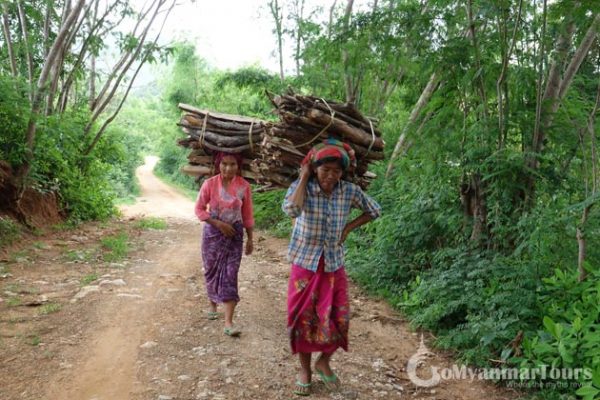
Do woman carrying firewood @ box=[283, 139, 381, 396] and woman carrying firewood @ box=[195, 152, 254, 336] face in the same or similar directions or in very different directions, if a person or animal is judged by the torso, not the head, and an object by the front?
same or similar directions

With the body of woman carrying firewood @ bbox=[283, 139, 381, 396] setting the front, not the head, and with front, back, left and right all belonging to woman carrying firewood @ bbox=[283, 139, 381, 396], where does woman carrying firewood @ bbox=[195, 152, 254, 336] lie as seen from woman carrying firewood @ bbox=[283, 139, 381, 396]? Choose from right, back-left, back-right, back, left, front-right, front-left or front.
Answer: back-right

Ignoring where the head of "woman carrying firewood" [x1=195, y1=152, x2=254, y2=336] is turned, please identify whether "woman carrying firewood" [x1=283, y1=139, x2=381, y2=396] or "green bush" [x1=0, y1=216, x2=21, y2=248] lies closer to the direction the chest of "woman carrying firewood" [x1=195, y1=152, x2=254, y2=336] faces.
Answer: the woman carrying firewood

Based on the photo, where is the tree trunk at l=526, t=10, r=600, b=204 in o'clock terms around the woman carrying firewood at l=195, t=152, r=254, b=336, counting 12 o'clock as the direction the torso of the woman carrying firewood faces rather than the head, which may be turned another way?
The tree trunk is roughly at 9 o'clock from the woman carrying firewood.

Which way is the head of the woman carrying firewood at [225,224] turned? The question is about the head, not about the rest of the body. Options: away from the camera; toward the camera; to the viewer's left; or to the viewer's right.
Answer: toward the camera

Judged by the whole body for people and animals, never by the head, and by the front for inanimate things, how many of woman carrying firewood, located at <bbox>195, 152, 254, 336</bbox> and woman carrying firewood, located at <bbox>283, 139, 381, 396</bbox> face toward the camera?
2

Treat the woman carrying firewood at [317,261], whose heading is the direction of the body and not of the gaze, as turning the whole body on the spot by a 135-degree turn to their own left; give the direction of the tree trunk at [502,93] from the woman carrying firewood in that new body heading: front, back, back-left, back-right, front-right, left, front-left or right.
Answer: front

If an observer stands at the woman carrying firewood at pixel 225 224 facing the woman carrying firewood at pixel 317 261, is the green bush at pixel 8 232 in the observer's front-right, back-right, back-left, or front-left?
back-right

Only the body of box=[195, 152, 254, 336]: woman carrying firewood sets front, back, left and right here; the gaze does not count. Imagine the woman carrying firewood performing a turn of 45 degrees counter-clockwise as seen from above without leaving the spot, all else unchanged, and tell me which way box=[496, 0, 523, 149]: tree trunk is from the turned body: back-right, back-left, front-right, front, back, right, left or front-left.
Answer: front-left

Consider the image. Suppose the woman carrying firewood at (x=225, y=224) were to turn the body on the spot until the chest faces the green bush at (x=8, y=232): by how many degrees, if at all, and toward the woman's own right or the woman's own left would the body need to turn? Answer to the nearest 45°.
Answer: approximately 135° to the woman's own right

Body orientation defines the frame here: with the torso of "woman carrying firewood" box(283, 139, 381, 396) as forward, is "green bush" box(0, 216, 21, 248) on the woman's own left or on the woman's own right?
on the woman's own right

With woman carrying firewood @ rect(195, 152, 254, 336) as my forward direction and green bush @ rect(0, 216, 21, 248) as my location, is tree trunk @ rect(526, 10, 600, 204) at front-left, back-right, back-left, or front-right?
front-left

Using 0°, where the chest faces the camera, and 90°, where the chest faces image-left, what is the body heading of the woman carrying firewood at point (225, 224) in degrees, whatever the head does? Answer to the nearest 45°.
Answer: approximately 0°

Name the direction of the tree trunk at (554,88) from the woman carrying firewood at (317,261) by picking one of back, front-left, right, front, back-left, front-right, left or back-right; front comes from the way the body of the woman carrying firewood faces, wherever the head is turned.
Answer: back-left

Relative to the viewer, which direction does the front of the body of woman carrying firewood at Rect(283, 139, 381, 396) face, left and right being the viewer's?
facing the viewer

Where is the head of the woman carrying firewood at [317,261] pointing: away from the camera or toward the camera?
toward the camera
